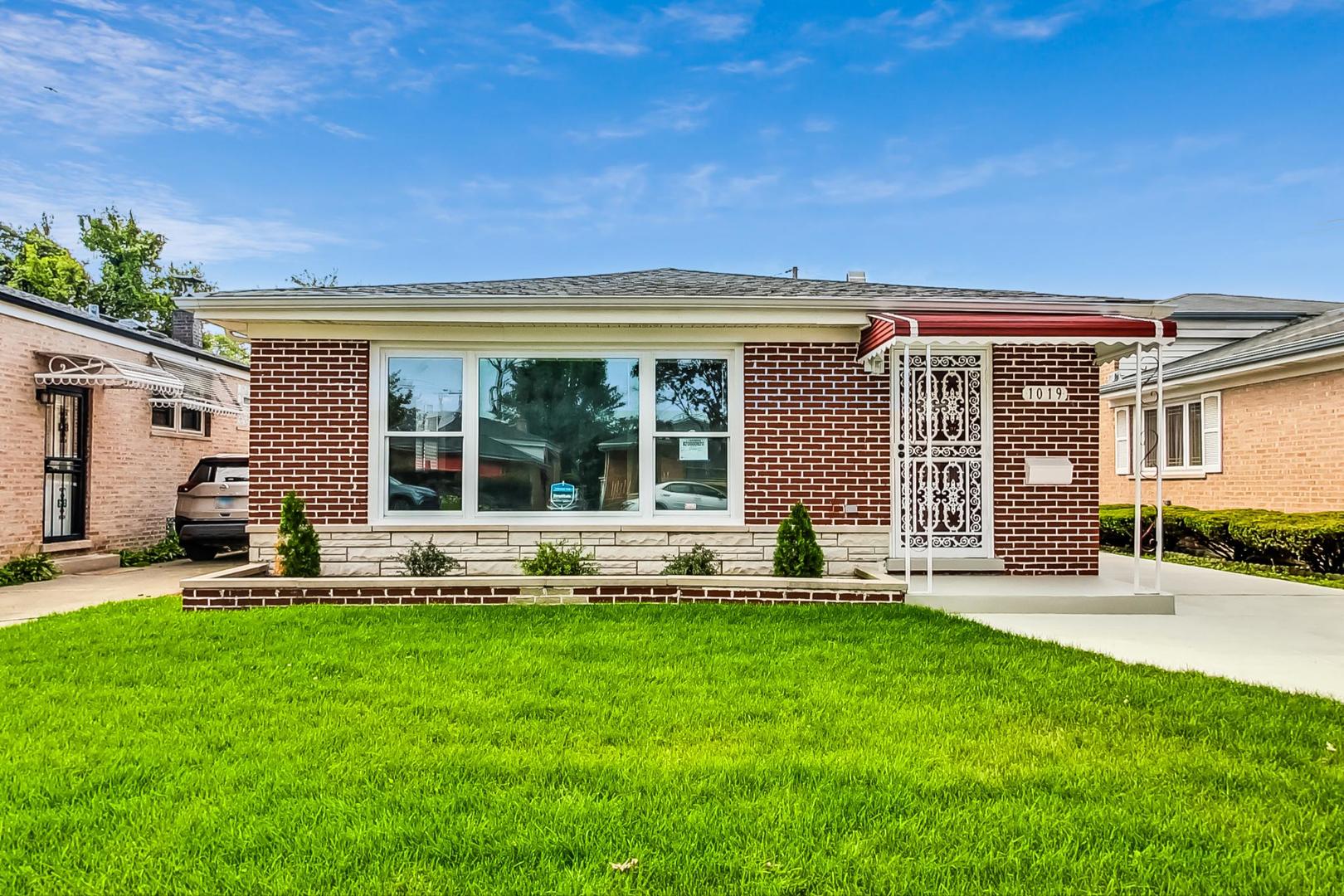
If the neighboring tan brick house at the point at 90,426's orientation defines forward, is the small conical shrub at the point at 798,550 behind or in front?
in front

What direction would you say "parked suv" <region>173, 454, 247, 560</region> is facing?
away from the camera

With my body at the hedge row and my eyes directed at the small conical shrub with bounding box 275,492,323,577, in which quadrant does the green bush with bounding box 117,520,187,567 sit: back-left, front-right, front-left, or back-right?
front-right

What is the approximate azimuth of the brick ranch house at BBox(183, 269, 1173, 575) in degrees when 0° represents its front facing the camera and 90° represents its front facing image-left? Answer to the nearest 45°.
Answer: approximately 0°

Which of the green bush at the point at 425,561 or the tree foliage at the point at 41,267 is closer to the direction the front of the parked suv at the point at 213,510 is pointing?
the tree foliage

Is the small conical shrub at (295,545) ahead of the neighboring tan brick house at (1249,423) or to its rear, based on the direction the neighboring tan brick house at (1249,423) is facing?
ahead

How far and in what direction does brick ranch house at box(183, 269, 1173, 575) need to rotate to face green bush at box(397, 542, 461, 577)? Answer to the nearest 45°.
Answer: approximately 90° to its right

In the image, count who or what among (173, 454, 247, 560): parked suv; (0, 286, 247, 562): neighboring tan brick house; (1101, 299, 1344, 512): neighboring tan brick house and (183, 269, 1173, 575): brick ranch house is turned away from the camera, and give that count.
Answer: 1

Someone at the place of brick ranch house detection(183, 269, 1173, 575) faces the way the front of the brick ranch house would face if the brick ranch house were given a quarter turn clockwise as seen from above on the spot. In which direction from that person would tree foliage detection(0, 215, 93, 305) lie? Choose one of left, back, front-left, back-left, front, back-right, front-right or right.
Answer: front-right
